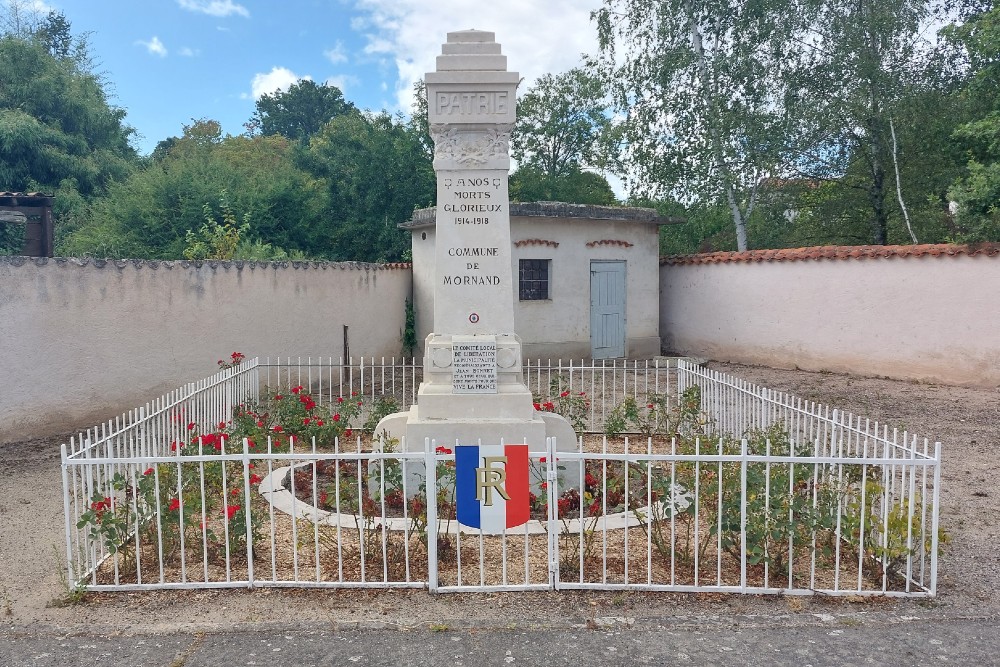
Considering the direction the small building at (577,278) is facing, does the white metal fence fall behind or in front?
in front

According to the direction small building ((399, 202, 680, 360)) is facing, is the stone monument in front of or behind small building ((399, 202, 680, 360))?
in front

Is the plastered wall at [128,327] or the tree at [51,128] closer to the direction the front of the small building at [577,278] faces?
the plastered wall

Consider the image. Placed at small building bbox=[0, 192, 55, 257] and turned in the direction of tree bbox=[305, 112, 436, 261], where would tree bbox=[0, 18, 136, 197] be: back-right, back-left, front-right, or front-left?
front-left

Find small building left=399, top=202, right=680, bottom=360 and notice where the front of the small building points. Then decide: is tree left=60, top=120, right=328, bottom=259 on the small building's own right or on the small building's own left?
on the small building's own right

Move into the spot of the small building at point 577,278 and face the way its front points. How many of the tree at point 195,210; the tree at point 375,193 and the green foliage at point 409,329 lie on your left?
0

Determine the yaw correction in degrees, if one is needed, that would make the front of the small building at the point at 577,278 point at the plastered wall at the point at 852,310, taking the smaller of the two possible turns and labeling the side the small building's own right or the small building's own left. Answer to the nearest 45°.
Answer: approximately 45° to the small building's own left

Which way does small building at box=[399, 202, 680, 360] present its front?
toward the camera

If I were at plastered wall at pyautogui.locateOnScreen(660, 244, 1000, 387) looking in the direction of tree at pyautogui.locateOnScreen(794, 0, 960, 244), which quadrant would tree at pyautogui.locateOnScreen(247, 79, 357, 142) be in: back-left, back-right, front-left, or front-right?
front-left

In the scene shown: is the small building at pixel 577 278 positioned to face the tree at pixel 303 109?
no

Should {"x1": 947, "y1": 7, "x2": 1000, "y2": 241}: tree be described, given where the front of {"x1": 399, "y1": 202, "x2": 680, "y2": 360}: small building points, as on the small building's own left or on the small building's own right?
on the small building's own left

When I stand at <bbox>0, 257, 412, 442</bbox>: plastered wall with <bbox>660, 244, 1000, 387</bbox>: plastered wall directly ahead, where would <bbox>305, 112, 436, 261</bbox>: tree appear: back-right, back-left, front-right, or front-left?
front-left

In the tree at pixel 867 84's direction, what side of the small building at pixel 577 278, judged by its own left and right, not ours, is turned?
left

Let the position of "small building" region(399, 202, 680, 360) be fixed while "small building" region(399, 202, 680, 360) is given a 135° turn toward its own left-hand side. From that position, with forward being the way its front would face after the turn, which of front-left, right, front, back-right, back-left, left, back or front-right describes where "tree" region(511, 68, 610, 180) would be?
front-left

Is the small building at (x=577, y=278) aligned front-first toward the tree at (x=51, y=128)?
no

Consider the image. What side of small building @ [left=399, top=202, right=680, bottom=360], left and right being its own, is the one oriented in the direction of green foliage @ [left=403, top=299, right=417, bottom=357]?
right

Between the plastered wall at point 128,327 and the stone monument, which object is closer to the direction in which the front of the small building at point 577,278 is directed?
the stone monument

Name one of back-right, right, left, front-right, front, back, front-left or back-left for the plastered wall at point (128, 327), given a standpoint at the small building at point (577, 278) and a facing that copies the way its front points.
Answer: front-right
